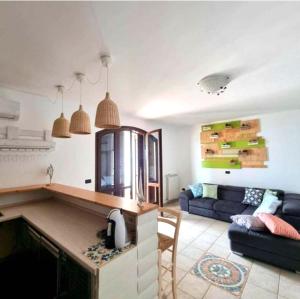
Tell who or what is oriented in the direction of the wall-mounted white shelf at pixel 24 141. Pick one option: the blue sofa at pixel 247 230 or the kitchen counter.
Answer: the blue sofa

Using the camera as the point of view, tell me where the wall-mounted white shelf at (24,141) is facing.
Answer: facing the viewer and to the right of the viewer

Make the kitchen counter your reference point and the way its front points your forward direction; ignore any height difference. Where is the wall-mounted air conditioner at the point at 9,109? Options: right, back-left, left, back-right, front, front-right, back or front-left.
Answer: right

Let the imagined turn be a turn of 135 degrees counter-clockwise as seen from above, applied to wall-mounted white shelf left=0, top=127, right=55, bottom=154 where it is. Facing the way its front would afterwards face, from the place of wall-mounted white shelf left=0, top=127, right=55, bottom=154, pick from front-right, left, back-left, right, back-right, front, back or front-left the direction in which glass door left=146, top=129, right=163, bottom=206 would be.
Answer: right

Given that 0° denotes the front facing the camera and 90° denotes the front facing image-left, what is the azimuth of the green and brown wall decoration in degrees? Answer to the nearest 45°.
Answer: approximately 45°

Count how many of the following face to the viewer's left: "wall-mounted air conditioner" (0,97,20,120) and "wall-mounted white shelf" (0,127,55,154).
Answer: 0

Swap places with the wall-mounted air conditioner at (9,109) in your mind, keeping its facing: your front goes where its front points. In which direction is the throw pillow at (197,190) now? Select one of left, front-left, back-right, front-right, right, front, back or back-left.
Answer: front-left

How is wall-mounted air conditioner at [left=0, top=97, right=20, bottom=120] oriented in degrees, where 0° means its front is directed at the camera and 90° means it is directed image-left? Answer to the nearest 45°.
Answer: approximately 315°

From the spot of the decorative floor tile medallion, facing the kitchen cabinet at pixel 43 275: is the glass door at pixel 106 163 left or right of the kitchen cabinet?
right

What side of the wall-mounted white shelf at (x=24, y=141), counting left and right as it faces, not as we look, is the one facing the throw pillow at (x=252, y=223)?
front

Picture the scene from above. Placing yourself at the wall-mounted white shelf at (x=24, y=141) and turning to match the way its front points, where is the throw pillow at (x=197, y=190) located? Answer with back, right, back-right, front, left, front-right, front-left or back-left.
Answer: front-left
